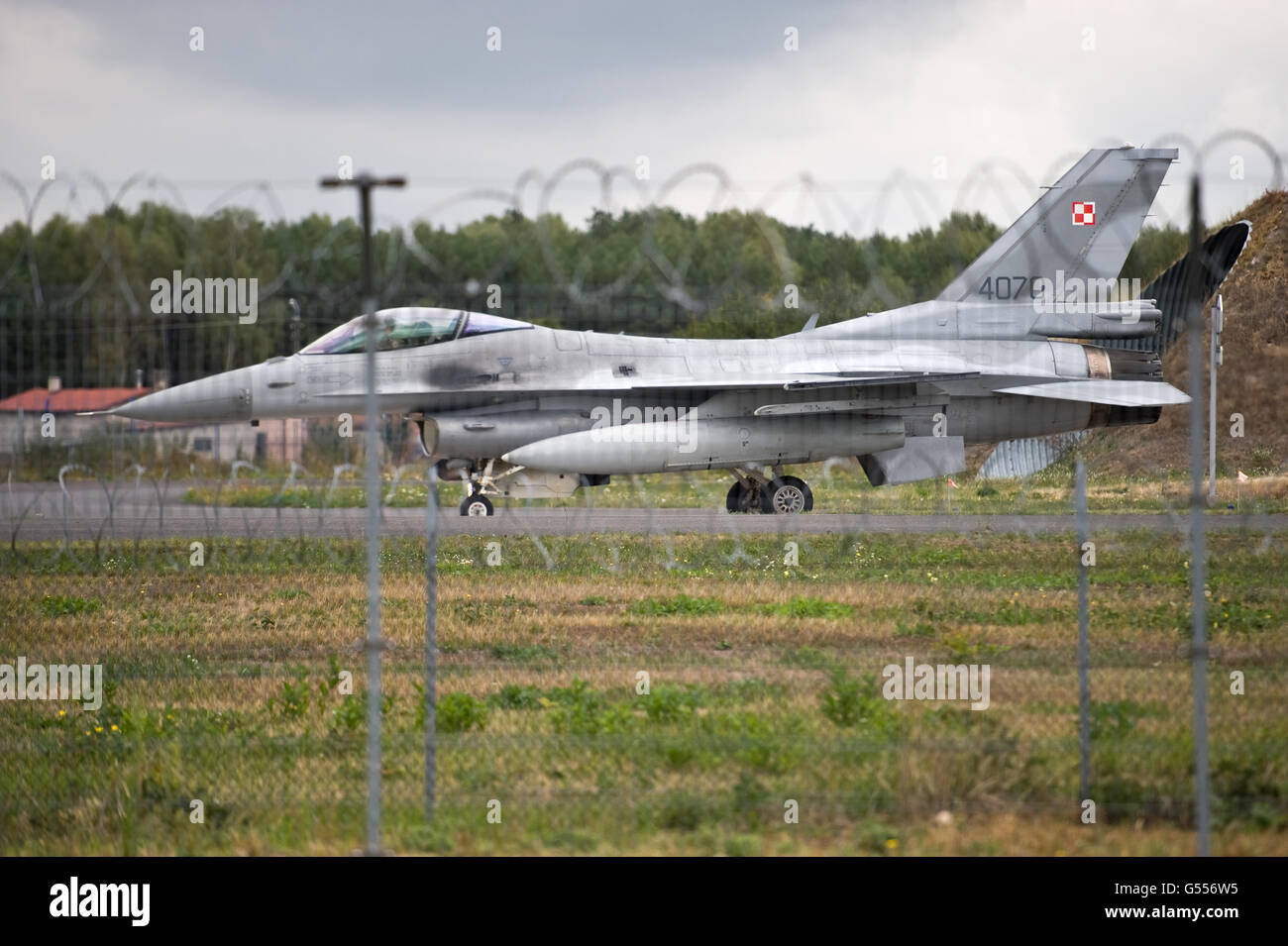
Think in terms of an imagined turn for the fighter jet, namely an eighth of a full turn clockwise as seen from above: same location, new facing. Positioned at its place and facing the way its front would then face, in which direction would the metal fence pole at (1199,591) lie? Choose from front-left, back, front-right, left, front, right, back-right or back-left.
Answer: back-left

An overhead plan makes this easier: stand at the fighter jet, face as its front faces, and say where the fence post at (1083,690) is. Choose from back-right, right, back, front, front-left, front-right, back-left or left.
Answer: left

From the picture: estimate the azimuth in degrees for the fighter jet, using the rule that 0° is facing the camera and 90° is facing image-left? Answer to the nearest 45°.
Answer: approximately 90°

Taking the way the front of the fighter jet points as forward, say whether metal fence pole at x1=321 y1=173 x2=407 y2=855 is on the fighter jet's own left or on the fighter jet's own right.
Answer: on the fighter jet's own left
